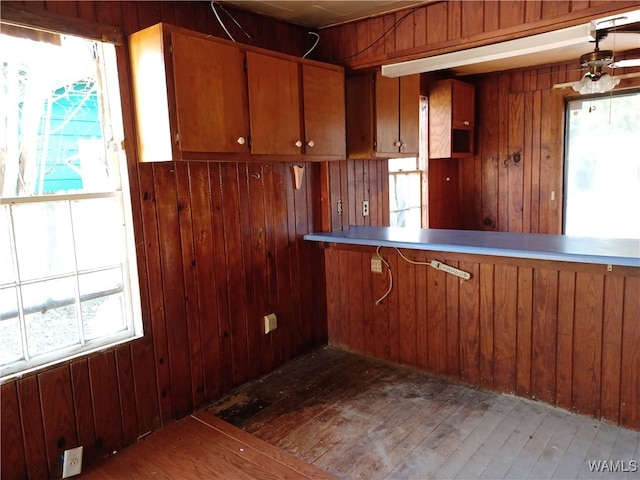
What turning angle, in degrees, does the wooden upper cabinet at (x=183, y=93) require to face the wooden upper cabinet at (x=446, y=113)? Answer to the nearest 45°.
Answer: approximately 90° to its left

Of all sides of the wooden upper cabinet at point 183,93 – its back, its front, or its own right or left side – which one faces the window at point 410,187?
left

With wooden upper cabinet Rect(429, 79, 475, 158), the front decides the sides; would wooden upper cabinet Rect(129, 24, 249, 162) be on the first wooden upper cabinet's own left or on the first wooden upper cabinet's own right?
on the first wooden upper cabinet's own right

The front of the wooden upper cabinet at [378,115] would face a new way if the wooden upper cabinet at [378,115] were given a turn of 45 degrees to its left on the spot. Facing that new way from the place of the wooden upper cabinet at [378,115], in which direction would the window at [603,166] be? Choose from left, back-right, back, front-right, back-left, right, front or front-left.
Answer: front-left

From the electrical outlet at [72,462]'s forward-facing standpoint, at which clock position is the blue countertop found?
The blue countertop is roughly at 11 o'clock from the electrical outlet.

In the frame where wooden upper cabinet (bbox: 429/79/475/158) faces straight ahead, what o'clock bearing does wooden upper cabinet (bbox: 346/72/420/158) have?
wooden upper cabinet (bbox: 346/72/420/158) is roughly at 2 o'clock from wooden upper cabinet (bbox: 429/79/475/158).

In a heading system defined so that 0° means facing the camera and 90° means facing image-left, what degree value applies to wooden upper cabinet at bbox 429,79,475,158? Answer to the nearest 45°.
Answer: approximately 315°
